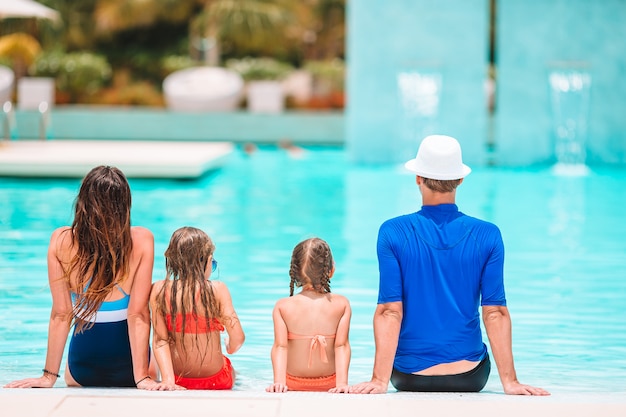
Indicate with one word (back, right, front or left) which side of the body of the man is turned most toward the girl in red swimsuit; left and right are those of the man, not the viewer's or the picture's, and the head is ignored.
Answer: left

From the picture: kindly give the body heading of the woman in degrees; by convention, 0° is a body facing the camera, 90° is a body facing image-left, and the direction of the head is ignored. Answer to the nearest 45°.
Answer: approximately 180°

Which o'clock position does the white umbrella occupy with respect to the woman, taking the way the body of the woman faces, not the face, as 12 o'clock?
The white umbrella is roughly at 12 o'clock from the woman.

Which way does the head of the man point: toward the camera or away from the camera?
away from the camera

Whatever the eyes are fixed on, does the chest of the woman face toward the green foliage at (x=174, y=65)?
yes

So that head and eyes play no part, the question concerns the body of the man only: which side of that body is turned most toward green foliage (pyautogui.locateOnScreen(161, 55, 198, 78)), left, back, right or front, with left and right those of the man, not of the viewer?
front

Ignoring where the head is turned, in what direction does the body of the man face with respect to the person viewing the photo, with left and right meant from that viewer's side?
facing away from the viewer

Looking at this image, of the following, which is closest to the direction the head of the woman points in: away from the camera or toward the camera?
away from the camera

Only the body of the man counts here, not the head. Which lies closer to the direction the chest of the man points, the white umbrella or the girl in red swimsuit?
the white umbrella

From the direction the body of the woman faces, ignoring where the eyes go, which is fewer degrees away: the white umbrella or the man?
the white umbrella
